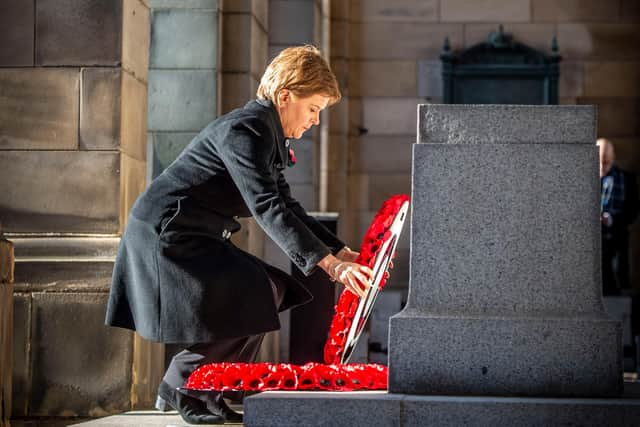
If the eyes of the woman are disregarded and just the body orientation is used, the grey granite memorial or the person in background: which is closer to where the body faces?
the grey granite memorial

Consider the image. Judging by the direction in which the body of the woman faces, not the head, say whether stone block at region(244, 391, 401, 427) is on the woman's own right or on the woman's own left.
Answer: on the woman's own right

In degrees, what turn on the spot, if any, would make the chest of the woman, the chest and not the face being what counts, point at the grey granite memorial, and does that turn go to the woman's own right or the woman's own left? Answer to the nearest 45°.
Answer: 0° — they already face it

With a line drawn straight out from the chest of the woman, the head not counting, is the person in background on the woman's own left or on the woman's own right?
on the woman's own left

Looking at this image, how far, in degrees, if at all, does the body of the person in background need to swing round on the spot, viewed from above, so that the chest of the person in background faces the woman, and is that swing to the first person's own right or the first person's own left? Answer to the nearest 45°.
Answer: approximately 45° to the first person's own left

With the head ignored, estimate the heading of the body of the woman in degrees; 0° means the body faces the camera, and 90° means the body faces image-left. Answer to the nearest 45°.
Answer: approximately 270°

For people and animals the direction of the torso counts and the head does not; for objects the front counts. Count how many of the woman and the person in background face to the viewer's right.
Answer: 1

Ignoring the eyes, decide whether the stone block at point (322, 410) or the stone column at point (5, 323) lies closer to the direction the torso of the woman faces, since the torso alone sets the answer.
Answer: the stone block

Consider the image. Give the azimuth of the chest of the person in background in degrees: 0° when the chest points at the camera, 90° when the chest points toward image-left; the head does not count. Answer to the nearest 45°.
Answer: approximately 45°

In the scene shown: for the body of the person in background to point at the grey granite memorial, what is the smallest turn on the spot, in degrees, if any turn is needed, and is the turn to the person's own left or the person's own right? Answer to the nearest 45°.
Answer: approximately 45° to the person's own left

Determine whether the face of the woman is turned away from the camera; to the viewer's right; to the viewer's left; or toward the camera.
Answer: to the viewer's right
